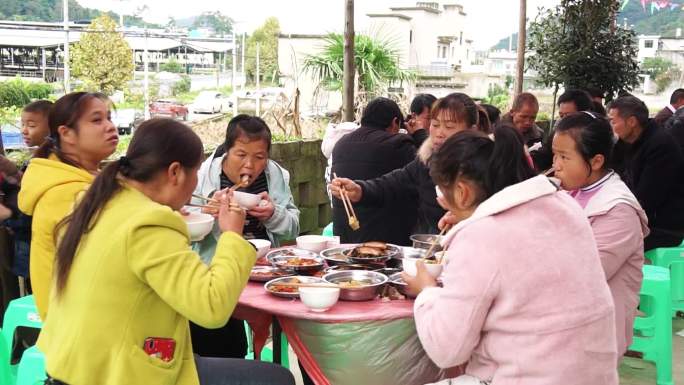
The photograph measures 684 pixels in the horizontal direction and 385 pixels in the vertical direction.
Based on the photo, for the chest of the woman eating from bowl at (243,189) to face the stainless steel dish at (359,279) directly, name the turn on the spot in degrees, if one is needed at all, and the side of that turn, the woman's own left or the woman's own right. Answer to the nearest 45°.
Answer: approximately 45° to the woman's own left

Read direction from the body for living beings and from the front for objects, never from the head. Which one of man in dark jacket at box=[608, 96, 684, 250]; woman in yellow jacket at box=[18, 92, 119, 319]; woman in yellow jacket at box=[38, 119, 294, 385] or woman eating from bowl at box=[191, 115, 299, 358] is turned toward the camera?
the woman eating from bowl

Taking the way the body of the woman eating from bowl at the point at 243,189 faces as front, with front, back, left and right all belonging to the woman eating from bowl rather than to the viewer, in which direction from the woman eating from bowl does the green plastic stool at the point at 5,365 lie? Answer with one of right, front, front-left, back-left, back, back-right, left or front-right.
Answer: right

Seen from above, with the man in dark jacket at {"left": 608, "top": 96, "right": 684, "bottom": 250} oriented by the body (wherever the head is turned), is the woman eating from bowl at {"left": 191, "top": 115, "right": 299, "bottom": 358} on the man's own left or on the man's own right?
on the man's own left

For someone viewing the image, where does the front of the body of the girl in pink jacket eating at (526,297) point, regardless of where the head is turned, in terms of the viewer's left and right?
facing away from the viewer and to the left of the viewer

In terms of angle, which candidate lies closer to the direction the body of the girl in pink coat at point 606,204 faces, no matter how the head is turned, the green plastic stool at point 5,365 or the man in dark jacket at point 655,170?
the green plastic stool

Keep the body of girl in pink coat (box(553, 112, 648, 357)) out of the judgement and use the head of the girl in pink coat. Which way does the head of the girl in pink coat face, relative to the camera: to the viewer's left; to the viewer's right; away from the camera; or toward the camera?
to the viewer's left

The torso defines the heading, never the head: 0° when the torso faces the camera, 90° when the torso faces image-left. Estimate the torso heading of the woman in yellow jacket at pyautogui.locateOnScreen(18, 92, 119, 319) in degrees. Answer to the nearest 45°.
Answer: approximately 270°

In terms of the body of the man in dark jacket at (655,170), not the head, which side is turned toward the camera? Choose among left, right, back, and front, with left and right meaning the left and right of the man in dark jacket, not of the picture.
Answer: left

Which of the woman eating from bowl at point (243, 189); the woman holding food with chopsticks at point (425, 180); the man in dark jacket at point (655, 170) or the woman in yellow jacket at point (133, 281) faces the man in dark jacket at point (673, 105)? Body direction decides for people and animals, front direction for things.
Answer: the woman in yellow jacket

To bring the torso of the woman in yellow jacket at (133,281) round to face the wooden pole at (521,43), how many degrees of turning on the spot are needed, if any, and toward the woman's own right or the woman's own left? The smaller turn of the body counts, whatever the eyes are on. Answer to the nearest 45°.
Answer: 0° — they already face it

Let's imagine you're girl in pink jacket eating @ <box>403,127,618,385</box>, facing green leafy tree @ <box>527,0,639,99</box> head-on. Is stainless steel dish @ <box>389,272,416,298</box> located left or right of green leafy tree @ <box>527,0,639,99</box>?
left

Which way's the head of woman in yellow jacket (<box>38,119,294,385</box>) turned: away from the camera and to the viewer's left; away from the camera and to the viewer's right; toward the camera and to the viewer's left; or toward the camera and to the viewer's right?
away from the camera and to the viewer's right

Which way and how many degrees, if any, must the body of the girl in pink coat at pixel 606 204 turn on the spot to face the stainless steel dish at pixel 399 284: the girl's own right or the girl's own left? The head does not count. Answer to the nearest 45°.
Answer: approximately 45° to the girl's own left
